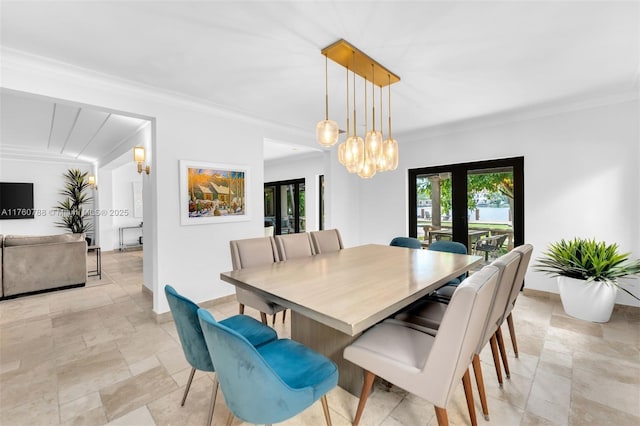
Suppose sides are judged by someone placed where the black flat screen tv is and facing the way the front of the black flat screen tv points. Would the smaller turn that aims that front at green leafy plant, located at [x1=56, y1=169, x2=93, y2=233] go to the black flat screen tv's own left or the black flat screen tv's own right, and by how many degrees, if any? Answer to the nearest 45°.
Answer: approximately 90° to the black flat screen tv's own left

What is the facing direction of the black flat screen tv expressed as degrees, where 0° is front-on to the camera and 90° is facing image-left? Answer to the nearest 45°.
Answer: approximately 0°

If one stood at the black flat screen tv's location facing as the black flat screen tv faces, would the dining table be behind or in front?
in front

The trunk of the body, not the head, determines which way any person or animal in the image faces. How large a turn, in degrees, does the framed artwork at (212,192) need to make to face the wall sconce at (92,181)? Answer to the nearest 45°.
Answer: approximately 180°

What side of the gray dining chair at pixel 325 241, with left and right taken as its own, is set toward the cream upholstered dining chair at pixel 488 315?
front

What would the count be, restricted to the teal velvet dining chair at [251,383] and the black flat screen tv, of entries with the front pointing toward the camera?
1

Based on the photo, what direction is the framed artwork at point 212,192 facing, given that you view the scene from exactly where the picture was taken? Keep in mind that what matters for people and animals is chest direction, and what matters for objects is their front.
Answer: facing the viewer and to the right of the viewer

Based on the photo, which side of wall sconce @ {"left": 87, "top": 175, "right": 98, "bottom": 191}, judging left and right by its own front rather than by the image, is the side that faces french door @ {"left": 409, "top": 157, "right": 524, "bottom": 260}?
left

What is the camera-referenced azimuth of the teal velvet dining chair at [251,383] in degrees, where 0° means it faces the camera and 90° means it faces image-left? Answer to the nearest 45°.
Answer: approximately 225°

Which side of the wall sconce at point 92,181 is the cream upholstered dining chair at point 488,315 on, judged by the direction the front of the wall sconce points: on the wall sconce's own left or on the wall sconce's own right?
on the wall sconce's own left

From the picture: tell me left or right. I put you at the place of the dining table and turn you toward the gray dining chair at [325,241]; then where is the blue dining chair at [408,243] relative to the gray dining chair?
right

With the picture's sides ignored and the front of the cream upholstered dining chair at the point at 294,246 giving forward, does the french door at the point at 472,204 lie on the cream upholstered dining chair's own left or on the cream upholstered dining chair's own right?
on the cream upholstered dining chair's own left

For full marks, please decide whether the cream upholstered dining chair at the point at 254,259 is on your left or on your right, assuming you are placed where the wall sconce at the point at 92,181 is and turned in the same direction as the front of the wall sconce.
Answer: on your left

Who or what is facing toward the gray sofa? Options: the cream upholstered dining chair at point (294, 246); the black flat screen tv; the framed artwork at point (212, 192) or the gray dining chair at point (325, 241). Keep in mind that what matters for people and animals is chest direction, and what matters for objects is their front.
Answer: the black flat screen tv
